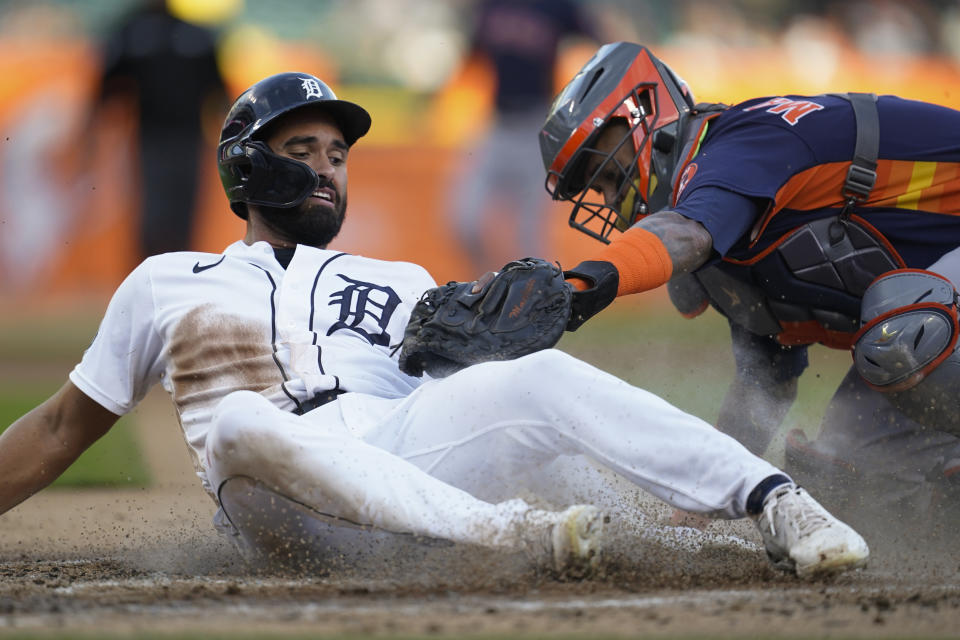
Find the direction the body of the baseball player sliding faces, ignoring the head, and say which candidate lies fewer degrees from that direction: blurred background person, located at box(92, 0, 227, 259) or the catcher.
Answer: the catcher

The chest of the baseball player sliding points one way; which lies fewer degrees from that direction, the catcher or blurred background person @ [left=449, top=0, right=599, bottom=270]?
the catcher

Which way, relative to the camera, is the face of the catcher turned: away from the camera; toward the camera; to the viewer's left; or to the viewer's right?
to the viewer's left

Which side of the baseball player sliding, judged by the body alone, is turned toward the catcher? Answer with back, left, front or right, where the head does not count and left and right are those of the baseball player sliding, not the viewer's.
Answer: left

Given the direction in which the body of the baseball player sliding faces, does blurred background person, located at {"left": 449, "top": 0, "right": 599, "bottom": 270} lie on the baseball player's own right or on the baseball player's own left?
on the baseball player's own left

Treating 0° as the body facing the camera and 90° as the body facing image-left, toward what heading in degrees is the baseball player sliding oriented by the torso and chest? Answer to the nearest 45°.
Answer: approximately 315°
